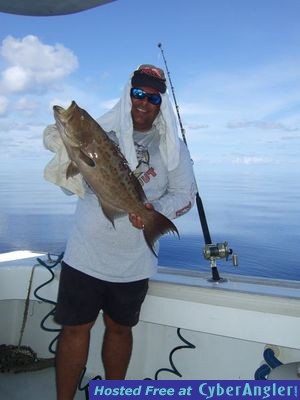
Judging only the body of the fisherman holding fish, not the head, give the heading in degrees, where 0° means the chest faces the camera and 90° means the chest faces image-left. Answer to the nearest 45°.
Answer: approximately 0°
